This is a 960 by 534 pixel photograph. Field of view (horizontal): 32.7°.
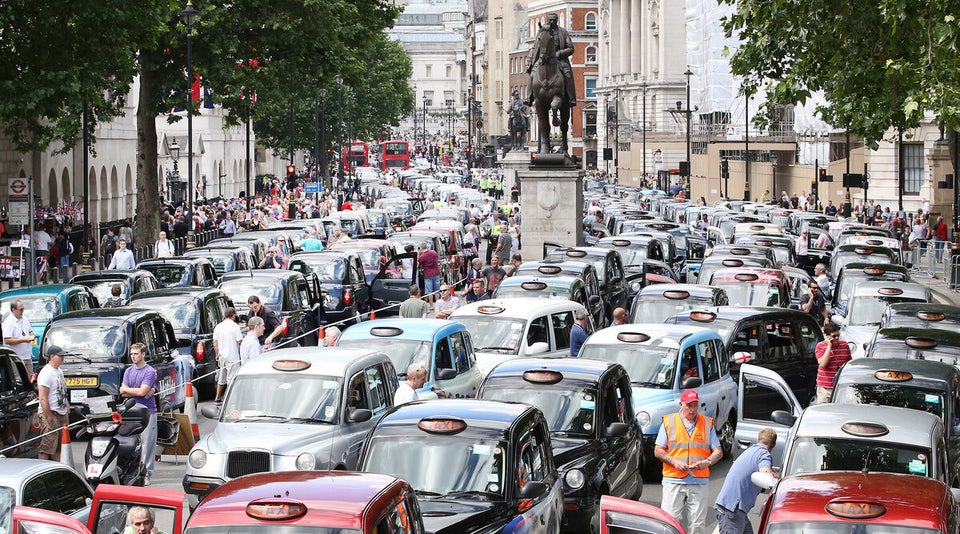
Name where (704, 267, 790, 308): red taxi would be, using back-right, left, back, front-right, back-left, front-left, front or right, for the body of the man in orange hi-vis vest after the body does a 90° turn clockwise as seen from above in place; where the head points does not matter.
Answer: right

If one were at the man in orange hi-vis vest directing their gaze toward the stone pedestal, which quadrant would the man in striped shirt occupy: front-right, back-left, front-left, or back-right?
front-right

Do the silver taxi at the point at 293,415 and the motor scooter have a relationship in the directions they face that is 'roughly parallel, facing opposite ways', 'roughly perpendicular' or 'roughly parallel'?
roughly parallel

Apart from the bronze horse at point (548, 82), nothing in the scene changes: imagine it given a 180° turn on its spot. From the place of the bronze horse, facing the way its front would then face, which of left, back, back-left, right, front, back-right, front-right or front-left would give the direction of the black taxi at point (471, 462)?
back

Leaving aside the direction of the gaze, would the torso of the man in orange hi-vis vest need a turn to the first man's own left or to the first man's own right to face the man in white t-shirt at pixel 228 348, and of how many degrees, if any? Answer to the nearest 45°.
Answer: approximately 135° to the first man's own right

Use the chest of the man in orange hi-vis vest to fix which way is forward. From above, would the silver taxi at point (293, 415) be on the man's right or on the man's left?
on the man's right

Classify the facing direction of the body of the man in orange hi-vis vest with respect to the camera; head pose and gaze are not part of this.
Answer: toward the camera

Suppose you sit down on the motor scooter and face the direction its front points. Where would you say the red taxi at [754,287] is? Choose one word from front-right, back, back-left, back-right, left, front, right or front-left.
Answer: back

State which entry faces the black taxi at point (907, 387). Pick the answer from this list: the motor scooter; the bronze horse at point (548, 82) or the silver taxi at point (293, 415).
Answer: the bronze horse

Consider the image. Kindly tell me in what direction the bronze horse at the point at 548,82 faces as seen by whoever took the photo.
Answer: facing the viewer

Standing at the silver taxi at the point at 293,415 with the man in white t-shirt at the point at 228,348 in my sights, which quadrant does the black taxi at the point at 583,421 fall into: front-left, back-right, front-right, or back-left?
back-right

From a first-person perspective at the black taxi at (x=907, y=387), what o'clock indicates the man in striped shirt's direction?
The man in striped shirt is roughly at 4 o'clock from the black taxi.

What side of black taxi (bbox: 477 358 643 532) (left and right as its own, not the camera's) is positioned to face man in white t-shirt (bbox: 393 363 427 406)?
right

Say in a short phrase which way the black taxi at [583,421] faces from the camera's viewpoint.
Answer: facing the viewer and to the left of the viewer

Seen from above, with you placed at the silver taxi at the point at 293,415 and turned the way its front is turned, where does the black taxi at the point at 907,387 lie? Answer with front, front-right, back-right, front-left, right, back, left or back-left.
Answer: back-left
